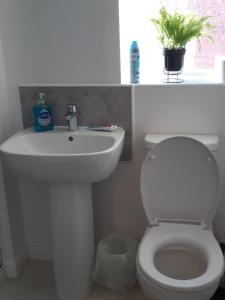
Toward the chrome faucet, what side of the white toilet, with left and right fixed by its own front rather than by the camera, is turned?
right

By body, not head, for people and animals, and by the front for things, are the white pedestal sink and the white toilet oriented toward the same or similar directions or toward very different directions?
same or similar directions

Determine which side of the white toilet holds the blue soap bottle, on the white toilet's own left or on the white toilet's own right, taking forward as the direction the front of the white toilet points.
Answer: on the white toilet's own right

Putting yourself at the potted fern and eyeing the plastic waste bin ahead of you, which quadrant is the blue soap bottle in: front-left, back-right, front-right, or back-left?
front-right

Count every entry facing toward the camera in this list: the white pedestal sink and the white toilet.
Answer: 2

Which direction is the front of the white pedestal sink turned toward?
toward the camera

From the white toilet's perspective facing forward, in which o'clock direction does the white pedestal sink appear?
The white pedestal sink is roughly at 3 o'clock from the white toilet.
